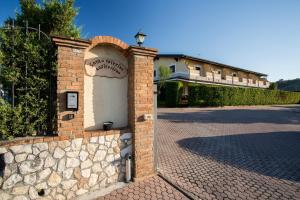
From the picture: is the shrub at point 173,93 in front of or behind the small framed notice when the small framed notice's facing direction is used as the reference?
behind

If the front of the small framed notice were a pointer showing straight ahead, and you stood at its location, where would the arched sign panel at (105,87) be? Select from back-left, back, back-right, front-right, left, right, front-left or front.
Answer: back-left

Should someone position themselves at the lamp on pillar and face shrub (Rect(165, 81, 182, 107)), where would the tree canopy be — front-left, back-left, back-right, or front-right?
back-left

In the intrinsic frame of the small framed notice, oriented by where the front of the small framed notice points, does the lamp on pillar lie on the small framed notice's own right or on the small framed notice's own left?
on the small framed notice's own left

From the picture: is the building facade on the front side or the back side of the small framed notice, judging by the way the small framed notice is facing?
on the back side

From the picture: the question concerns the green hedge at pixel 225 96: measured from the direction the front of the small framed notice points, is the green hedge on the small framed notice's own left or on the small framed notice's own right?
on the small framed notice's own left

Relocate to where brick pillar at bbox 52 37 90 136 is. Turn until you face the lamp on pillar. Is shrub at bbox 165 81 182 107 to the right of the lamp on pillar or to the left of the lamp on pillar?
left

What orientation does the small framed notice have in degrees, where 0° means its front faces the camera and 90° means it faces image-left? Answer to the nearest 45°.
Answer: approximately 0°

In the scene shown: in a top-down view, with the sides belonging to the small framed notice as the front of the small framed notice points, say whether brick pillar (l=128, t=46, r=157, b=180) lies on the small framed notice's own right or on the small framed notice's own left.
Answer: on the small framed notice's own left

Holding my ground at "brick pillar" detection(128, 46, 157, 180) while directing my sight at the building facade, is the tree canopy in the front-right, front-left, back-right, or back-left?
back-left
